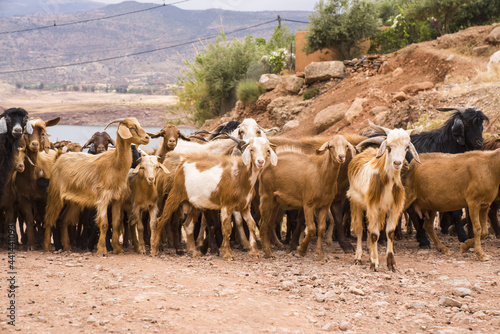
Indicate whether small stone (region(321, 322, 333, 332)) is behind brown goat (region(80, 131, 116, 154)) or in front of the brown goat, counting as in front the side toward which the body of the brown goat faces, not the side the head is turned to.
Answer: in front

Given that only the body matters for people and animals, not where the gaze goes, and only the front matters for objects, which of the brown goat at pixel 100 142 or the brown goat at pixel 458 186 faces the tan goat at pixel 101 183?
the brown goat at pixel 100 142

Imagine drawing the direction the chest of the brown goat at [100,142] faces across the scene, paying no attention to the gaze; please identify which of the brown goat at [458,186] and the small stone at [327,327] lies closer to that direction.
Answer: the small stone

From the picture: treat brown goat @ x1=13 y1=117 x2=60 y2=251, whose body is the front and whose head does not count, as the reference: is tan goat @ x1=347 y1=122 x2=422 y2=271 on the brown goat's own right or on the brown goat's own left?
on the brown goat's own left

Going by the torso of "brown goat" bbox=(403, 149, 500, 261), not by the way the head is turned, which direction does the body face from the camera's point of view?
to the viewer's right

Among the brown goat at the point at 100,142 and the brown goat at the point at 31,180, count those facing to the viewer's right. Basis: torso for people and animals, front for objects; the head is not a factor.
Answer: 0

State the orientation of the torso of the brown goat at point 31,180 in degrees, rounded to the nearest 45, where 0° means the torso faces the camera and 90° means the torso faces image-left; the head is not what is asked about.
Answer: approximately 0°

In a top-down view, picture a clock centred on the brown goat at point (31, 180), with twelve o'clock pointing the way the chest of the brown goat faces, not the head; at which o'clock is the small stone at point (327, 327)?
The small stone is roughly at 11 o'clock from the brown goat.

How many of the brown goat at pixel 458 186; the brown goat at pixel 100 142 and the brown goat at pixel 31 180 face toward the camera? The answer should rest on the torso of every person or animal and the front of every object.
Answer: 2

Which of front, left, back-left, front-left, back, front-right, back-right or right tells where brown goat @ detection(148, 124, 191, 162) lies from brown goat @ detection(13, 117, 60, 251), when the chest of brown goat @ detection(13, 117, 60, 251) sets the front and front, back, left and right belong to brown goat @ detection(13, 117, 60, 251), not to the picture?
left

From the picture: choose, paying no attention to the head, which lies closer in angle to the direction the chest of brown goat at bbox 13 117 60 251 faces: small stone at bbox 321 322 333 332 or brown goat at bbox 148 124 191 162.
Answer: the small stone

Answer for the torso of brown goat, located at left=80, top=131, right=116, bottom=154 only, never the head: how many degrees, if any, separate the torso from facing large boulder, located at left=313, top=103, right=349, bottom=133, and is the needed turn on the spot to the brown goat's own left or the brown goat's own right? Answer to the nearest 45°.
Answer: approximately 135° to the brown goat's own left
